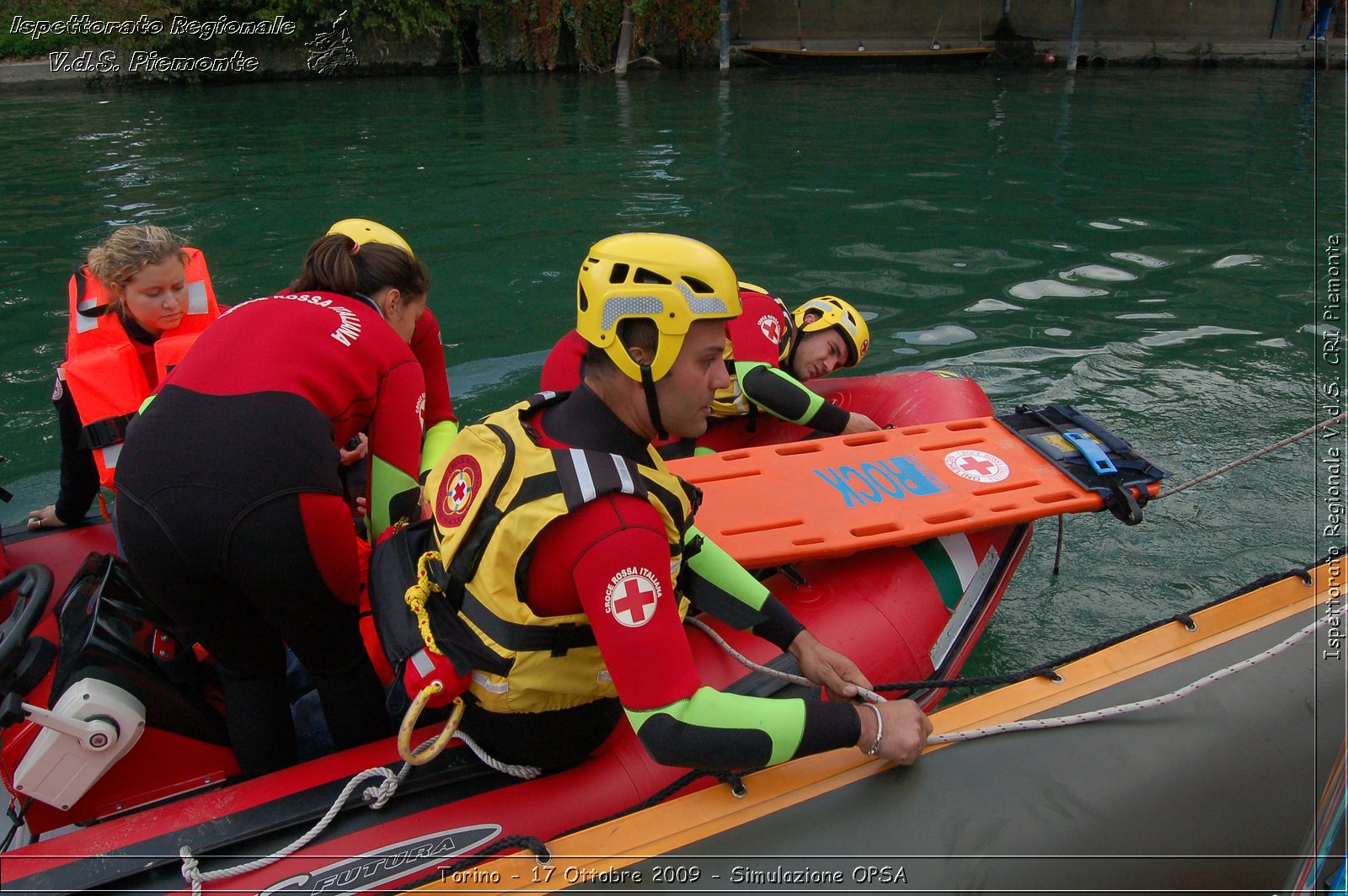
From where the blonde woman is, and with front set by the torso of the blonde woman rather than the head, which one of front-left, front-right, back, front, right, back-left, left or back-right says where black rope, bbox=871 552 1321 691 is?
front

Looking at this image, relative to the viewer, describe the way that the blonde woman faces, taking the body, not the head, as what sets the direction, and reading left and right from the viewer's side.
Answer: facing the viewer and to the right of the viewer

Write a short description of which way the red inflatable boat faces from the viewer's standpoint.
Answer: facing away from the viewer and to the right of the viewer

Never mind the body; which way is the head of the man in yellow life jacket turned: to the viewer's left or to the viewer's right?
to the viewer's right

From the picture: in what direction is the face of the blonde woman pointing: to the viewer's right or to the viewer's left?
to the viewer's right
